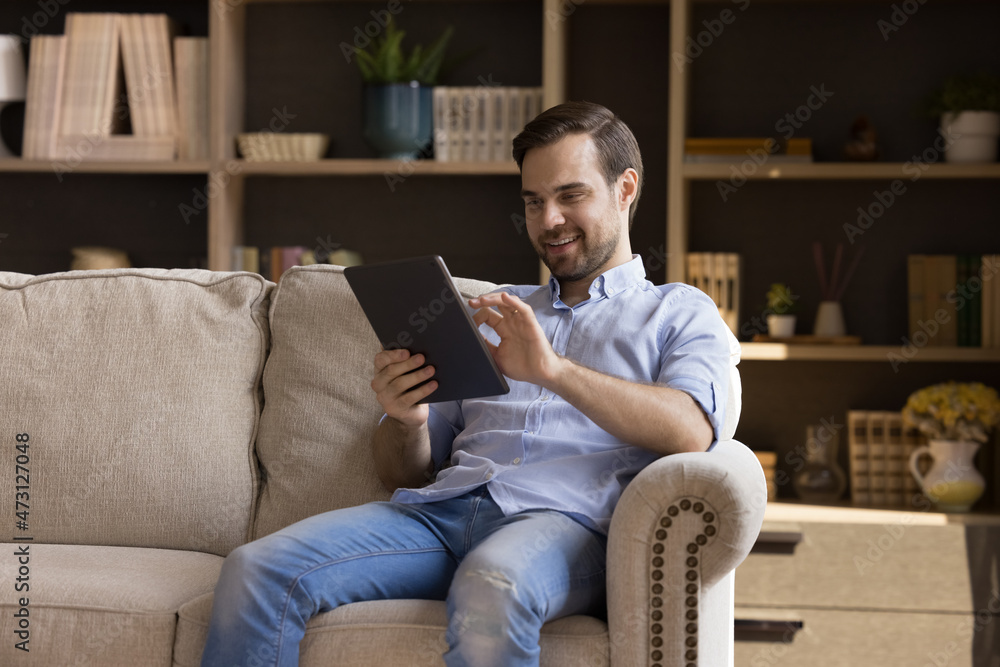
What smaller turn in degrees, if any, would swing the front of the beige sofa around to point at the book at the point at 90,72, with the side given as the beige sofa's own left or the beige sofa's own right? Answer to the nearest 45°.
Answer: approximately 180°

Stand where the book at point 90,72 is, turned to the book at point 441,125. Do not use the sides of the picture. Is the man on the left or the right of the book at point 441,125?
right

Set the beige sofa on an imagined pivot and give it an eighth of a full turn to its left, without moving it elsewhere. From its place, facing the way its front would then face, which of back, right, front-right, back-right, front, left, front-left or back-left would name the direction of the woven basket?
back-left

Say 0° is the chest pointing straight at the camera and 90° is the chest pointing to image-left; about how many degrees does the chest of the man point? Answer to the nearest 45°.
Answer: approximately 45°

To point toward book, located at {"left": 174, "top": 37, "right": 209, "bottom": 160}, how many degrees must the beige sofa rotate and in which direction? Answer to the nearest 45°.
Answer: approximately 180°

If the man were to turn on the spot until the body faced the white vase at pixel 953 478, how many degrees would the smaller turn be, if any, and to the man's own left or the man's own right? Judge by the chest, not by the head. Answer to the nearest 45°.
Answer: approximately 180°

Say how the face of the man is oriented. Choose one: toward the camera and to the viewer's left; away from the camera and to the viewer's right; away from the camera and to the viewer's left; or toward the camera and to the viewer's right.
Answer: toward the camera and to the viewer's left

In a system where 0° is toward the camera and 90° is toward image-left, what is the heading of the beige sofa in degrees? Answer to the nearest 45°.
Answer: approximately 0°

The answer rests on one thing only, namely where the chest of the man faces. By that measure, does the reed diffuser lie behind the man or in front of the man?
behind

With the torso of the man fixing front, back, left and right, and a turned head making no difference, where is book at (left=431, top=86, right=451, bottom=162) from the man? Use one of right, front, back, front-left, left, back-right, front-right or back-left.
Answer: back-right

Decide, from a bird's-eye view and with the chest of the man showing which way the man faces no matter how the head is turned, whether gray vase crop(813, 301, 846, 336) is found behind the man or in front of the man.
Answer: behind
